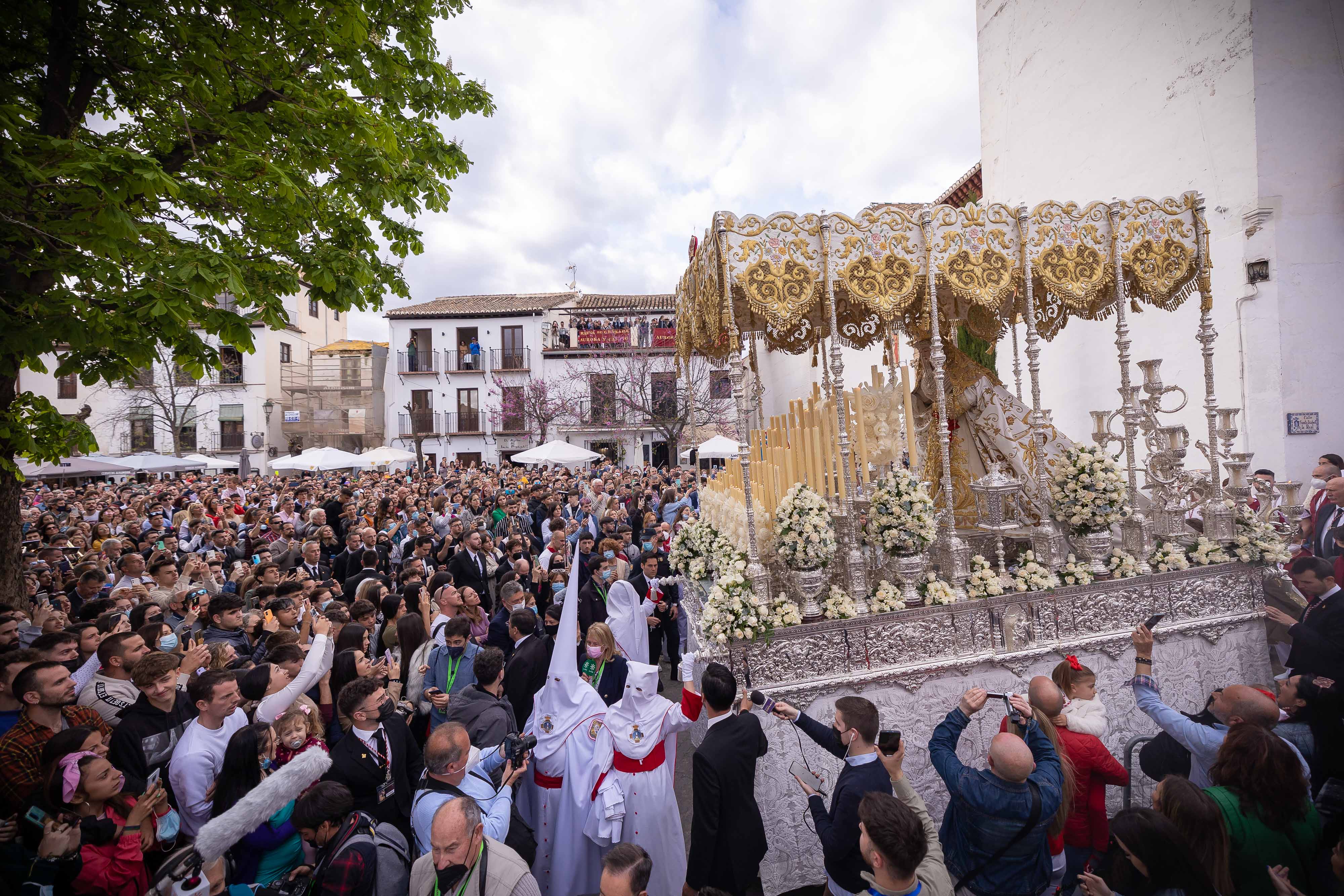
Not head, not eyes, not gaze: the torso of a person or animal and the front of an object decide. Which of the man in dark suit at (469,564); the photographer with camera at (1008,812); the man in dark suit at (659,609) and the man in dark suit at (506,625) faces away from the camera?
the photographer with camera

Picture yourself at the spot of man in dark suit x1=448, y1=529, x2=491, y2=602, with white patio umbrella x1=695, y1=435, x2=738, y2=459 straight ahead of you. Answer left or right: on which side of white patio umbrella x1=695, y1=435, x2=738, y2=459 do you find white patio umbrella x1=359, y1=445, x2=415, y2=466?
left

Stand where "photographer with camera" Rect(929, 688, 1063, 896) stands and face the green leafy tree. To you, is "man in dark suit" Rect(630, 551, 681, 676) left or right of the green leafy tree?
right

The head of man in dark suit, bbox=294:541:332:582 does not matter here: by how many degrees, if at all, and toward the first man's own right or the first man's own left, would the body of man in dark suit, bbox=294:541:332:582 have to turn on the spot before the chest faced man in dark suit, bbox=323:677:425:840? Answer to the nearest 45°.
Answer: approximately 45° to the first man's own right

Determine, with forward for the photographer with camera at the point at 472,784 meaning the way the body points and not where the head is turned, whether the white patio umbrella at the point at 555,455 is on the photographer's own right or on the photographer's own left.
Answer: on the photographer's own left

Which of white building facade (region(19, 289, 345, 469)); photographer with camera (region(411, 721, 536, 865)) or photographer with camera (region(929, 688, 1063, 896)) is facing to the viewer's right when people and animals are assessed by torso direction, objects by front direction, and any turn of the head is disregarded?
photographer with camera (region(411, 721, 536, 865))

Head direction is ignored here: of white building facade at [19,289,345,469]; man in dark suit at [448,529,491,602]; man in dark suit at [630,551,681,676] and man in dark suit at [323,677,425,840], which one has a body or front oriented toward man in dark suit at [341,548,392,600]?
the white building facade

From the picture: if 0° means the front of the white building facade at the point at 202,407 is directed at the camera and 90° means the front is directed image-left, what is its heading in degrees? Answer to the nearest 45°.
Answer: approximately 0°

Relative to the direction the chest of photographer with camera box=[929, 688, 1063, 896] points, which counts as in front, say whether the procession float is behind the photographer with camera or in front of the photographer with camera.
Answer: in front

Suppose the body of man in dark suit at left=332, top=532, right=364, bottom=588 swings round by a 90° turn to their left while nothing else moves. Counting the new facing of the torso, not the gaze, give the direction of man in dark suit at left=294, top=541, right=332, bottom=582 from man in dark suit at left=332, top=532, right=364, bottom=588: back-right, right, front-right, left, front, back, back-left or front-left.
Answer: back

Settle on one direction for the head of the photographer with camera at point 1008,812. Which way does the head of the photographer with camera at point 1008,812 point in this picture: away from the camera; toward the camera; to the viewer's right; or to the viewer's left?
away from the camera

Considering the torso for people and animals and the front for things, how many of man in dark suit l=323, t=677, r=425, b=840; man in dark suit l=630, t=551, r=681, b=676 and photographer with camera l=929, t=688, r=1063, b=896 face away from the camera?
1

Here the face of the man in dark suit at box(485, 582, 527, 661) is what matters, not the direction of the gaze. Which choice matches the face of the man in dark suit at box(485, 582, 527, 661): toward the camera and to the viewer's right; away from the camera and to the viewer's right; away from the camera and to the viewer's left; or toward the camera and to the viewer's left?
toward the camera and to the viewer's right

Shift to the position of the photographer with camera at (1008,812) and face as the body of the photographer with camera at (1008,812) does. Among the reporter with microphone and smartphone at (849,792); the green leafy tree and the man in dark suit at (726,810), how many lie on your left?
3
